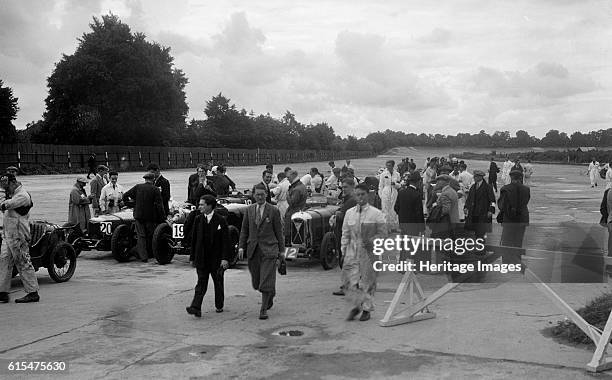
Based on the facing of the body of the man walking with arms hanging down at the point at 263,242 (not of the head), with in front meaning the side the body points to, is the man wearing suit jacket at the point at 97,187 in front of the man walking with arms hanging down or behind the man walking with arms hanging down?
behind

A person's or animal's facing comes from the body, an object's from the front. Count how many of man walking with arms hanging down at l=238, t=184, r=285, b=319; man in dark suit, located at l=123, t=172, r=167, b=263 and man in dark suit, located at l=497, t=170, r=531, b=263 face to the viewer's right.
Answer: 0

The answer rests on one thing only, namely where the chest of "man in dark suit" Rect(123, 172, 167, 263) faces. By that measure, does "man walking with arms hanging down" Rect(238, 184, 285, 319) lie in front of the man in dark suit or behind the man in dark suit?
behind

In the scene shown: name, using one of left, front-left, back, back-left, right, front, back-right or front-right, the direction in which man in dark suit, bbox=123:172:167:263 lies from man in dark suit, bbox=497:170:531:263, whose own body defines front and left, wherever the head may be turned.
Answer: left

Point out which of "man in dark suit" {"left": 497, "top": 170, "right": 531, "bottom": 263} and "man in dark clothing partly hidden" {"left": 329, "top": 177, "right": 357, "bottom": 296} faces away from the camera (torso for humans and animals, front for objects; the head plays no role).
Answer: the man in dark suit

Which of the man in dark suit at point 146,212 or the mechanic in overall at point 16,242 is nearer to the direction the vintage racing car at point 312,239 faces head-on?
the mechanic in overall

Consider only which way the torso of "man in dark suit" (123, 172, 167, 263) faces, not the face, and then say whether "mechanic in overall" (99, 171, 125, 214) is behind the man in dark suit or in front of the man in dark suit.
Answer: in front

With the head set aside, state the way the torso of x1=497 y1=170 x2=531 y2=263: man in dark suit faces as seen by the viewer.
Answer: away from the camera

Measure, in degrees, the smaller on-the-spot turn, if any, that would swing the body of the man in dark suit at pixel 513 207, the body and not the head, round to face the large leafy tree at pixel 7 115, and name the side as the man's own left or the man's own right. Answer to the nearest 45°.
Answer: approximately 45° to the man's own left

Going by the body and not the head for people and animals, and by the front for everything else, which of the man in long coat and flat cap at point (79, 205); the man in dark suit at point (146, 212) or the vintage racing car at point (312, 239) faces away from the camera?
the man in dark suit

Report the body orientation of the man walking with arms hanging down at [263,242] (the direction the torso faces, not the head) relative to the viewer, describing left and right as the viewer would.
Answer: facing the viewer

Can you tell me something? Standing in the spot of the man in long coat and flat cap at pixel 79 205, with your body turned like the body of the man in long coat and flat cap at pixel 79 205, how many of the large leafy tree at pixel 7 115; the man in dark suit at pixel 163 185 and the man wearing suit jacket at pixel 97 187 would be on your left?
2
